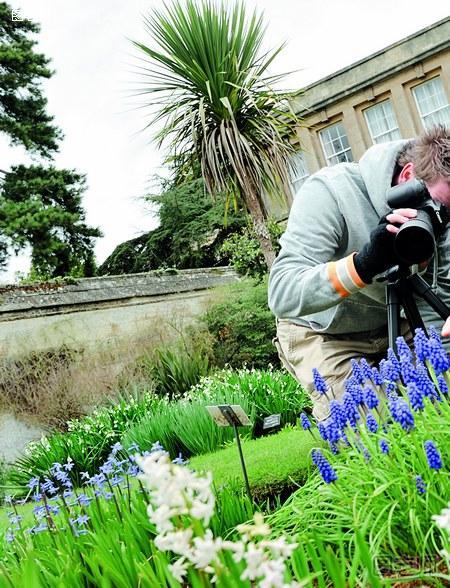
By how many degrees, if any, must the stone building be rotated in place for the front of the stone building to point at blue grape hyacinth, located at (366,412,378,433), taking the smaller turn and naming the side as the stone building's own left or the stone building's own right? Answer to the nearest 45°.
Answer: approximately 45° to the stone building's own left

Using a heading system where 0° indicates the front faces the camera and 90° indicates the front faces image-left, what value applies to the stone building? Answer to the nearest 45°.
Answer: approximately 45°

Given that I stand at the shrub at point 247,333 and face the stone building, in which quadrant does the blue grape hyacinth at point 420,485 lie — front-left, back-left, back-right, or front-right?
back-right
